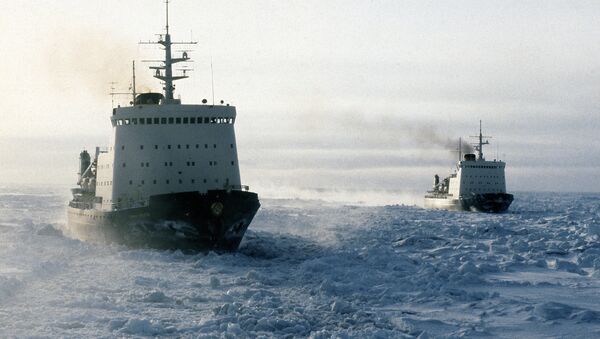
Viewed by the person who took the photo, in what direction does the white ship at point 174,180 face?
facing the viewer and to the right of the viewer
